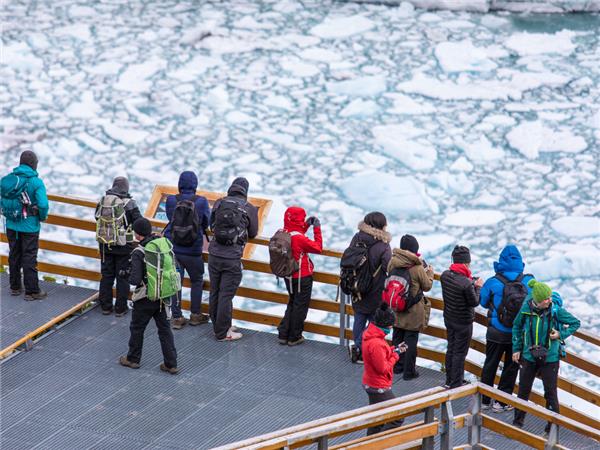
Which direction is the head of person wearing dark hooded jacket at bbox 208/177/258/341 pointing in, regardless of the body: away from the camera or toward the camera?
away from the camera

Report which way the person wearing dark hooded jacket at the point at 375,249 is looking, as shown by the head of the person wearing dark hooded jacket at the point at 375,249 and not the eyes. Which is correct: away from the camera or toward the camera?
away from the camera

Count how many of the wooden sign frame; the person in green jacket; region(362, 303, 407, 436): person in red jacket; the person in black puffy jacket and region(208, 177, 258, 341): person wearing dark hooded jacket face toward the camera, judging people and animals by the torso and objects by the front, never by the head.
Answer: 2

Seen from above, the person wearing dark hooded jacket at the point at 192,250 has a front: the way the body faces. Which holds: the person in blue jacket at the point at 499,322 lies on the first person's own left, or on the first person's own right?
on the first person's own right

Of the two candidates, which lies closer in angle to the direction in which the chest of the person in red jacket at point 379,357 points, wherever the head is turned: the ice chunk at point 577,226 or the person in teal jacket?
the ice chunk

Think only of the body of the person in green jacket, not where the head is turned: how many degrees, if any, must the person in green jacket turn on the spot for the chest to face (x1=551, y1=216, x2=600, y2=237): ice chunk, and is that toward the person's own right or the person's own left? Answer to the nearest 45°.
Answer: approximately 180°

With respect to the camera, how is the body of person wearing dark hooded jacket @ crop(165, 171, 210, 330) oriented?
away from the camera

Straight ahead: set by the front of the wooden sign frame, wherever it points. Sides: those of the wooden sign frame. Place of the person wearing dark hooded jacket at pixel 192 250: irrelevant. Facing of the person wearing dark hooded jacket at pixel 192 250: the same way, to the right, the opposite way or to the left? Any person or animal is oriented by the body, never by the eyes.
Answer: the opposite way

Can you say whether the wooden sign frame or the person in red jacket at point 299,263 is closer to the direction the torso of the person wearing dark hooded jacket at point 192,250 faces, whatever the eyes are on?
the wooden sign frame

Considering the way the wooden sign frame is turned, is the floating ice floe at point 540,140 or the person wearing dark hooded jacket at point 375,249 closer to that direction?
the person wearing dark hooded jacket

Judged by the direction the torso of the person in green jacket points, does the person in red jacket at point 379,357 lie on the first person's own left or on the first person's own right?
on the first person's own right
